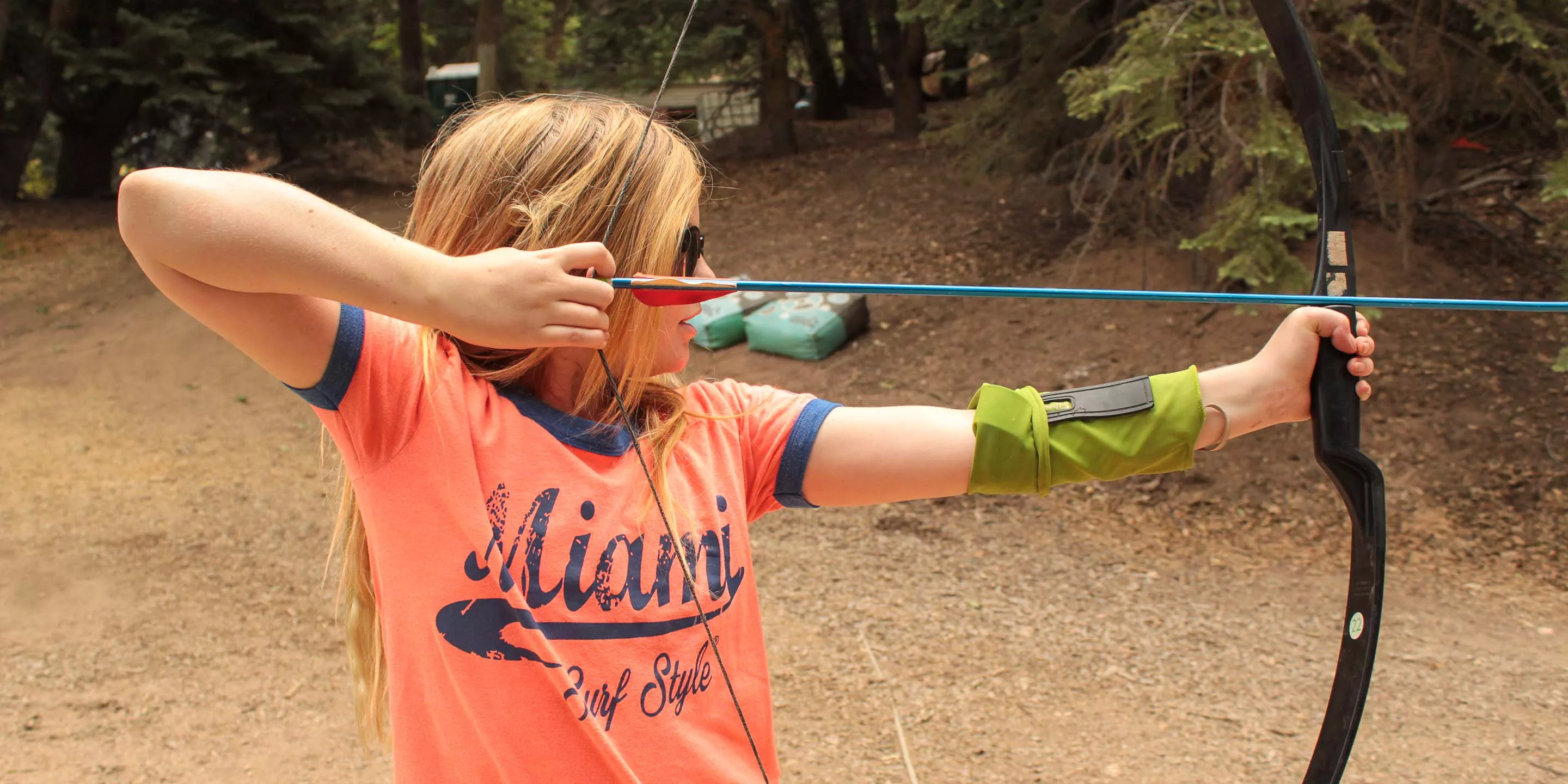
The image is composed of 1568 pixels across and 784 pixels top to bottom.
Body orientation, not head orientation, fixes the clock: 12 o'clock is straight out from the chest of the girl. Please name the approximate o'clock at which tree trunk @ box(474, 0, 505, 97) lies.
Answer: The tree trunk is roughly at 7 o'clock from the girl.

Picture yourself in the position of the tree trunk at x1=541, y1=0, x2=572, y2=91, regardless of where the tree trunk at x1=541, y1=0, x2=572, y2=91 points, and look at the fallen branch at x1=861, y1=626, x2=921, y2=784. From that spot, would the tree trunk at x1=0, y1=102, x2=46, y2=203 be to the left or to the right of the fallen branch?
right

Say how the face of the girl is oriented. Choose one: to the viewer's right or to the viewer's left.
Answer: to the viewer's right

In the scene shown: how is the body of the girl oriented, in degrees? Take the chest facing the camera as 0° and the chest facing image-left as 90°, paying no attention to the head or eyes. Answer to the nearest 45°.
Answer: approximately 315°

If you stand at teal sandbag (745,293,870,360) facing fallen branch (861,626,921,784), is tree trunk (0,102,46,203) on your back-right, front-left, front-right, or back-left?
back-right

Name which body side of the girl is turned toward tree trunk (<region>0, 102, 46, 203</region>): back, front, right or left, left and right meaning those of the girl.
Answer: back

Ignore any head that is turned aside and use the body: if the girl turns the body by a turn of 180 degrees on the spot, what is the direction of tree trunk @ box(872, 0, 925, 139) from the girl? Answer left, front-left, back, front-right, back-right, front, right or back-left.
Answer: front-right

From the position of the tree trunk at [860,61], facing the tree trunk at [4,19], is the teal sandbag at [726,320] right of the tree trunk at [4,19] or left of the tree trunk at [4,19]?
left

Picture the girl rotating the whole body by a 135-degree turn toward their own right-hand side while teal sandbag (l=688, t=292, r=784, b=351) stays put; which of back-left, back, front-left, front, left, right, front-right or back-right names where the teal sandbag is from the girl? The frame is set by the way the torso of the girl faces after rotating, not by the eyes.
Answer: right

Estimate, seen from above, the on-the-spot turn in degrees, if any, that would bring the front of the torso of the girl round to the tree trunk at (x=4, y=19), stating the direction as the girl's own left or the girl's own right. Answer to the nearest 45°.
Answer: approximately 180°

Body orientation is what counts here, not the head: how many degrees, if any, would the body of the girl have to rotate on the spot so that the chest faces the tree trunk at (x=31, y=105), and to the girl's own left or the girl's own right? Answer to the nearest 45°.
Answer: approximately 180°

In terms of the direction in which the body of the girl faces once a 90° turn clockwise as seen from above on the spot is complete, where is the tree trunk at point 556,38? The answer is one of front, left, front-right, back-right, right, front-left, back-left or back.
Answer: back-right

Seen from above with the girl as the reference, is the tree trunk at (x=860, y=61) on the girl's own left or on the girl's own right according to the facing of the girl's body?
on the girl's own left

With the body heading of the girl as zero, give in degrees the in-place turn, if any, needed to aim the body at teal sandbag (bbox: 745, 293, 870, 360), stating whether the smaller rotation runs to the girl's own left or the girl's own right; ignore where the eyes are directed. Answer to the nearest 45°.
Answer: approximately 135° to the girl's own left
